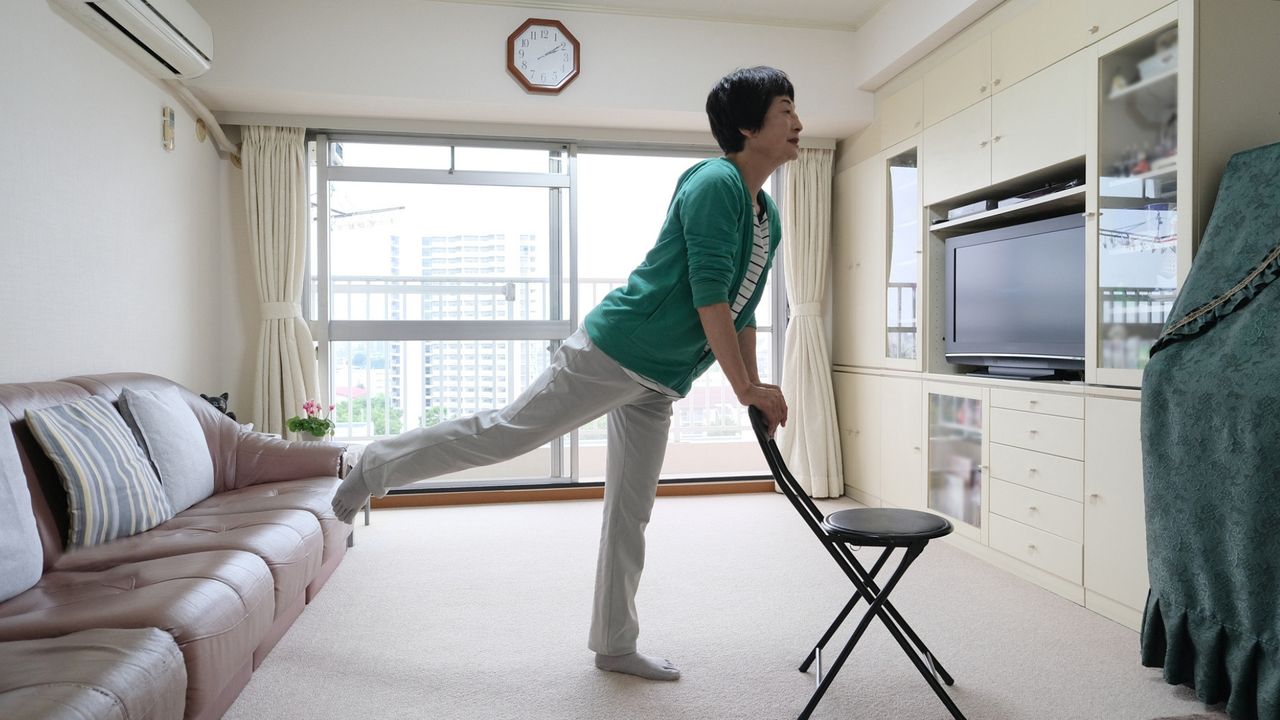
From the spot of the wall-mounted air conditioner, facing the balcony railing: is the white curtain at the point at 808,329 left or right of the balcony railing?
right

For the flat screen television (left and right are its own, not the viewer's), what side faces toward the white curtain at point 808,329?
right

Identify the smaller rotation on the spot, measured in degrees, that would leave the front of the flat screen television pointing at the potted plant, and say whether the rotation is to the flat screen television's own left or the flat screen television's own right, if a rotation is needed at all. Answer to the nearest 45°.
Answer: approximately 45° to the flat screen television's own right

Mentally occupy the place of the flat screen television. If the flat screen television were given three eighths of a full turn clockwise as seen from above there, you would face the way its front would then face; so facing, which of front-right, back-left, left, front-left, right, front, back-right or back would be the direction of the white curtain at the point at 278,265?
left

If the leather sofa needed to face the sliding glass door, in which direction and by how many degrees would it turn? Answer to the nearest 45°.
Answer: approximately 90° to its left

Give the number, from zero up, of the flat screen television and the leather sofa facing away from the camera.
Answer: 0

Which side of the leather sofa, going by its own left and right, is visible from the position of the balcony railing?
left

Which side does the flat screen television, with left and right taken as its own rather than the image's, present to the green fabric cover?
left

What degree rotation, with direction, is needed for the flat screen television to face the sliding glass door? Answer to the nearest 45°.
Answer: approximately 45° to its right

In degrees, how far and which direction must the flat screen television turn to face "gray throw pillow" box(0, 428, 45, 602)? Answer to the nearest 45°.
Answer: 0° — it already faces it

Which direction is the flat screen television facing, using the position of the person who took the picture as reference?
facing the viewer and to the left of the viewer

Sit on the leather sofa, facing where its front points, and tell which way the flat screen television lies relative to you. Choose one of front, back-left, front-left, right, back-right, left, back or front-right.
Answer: front-left

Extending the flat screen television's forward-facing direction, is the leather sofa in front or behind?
in front

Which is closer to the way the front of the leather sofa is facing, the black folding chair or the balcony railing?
the black folding chair

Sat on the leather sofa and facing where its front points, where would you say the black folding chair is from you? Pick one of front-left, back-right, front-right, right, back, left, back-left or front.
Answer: front

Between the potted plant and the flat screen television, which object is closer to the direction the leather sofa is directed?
the flat screen television

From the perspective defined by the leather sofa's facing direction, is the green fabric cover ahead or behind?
ahead

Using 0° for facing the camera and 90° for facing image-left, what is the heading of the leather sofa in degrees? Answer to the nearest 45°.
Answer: approximately 315°
